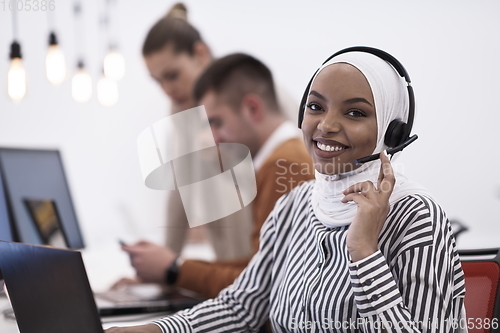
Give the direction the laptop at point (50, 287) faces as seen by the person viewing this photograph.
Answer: facing away from the viewer and to the right of the viewer

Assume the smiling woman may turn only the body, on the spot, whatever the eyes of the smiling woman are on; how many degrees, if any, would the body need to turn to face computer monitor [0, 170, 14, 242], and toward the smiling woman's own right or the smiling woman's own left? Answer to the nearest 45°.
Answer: approximately 90° to the smiling woman's own right

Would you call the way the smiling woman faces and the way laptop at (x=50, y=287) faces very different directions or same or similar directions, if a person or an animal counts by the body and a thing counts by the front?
very different directions

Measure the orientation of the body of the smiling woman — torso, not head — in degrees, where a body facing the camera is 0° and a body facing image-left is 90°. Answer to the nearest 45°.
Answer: approximately 45°

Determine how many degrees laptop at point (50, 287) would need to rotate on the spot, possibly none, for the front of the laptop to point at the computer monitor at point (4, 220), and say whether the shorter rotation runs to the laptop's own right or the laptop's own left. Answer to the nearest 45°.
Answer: approximately 45° to the laptop's own left

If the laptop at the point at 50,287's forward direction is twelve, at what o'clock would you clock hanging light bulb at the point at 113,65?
The hanging light bulb is roughly at 11 o'clock from the laptop.

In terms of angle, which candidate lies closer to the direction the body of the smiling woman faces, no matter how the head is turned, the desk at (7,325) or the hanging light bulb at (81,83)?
the desk

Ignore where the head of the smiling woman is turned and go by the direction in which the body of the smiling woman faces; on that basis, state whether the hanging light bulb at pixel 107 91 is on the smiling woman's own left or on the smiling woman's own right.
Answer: on the smiling woman's own right
